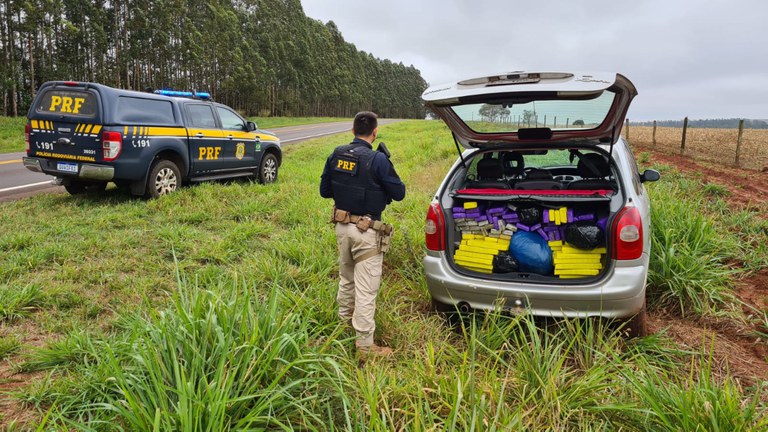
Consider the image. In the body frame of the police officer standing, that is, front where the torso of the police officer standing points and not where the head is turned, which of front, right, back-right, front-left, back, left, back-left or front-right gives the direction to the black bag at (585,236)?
front-right

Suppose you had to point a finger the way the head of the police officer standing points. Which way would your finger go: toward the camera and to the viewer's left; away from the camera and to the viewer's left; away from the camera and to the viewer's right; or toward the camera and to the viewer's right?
away from the camera and to the viewer's right

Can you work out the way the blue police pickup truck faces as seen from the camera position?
facing away from the viewer and to the right of the viewer

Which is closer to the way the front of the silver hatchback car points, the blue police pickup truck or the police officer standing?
the blue police pickup truck

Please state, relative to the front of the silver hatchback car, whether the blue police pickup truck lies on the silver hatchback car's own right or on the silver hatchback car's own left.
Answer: on the silver hatchback car's own left

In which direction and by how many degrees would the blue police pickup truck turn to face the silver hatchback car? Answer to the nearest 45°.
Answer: approximately 90° to its right

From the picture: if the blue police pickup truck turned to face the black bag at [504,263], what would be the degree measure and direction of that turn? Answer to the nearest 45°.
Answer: approximately 90° to its right

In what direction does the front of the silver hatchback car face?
away from the camera

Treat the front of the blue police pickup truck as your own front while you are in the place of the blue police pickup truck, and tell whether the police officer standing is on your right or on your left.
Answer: on your right

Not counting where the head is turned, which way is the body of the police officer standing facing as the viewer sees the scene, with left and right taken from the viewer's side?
facing away from the viewer and to the right of the viewer
